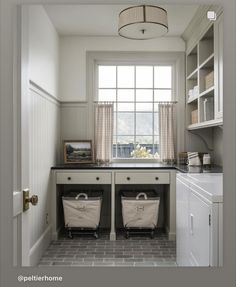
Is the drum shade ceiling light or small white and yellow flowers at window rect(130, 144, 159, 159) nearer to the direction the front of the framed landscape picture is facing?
the drum shade ceiling light

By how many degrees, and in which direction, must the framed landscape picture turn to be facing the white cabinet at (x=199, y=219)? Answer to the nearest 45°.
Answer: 0° — it already faces it

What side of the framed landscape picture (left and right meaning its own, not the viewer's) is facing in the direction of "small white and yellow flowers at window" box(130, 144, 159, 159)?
left

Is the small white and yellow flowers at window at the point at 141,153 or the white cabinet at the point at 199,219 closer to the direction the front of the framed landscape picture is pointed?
the white cabinet

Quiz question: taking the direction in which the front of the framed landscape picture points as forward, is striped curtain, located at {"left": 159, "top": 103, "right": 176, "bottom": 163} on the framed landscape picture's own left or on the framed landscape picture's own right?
on the framed landscape picture's own left

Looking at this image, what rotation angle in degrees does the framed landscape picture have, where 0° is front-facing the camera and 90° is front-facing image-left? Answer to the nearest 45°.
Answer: approximately 0°

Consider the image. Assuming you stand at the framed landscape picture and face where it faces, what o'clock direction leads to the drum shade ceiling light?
The drum shade ceiling light is roughly at 11 o'clock from the framed landscape picture.
